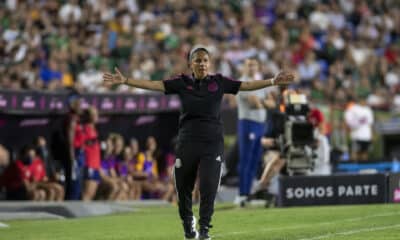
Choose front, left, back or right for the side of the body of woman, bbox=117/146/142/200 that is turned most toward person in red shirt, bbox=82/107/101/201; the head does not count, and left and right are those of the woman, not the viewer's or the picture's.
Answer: right

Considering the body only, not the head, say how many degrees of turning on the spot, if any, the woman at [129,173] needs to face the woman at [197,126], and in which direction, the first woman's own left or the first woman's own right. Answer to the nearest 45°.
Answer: approximately 45° to the first woman's own right

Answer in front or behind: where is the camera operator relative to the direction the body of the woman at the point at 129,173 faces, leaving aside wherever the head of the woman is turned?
in front

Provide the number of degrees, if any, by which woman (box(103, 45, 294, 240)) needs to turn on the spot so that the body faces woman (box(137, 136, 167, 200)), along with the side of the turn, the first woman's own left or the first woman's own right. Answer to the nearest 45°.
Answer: approximately 180°

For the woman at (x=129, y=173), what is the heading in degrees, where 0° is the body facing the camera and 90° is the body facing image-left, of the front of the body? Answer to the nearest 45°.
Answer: approximately 315°

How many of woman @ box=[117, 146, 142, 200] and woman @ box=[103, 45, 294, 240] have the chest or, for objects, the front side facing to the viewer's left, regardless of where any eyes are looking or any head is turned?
0

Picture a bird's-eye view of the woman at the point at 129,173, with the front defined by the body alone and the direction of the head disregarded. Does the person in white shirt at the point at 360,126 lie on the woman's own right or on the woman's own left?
on the woman's own left

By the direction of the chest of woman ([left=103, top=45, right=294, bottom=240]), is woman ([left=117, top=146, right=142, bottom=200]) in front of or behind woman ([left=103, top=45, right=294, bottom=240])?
behind
